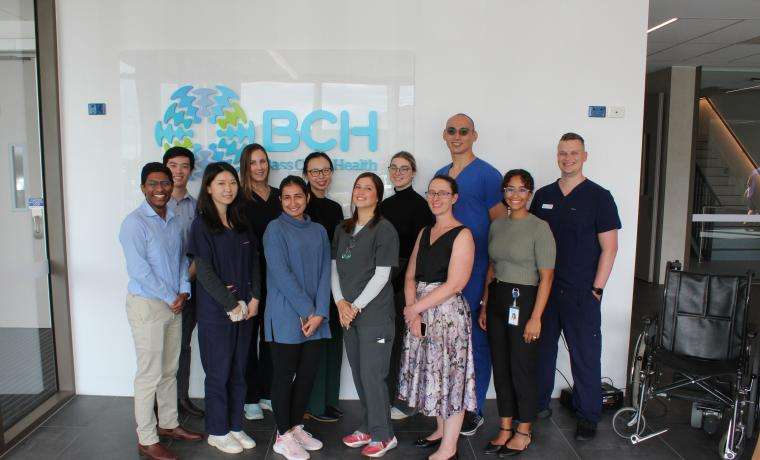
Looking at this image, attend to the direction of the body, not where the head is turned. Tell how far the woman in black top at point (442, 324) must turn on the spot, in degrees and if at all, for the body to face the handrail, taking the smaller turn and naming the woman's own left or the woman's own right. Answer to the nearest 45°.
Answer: approximately 180°

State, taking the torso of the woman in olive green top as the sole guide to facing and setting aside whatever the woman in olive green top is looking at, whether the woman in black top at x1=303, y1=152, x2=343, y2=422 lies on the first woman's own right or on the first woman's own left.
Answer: on the first woman's own right

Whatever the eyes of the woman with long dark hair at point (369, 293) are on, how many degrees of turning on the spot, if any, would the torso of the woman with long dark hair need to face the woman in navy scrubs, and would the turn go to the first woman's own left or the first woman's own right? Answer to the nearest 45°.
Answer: approximately 45° to the first woman's own right

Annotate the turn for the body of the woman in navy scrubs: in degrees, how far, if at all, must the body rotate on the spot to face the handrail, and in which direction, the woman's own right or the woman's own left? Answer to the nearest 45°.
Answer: approximately 90° to the woman's own left

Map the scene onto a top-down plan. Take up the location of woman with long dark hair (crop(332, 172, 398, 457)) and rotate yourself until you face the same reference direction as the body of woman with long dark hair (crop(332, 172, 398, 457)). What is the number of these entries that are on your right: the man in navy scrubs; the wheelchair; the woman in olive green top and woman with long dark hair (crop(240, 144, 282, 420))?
1

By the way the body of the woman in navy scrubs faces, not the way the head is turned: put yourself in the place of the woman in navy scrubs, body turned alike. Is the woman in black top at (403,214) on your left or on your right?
on your left

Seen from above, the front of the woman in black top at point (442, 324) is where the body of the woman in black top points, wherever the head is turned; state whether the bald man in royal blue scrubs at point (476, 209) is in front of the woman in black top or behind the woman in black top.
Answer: behind

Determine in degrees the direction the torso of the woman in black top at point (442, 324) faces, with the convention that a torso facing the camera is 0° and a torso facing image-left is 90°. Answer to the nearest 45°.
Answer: approximately 45°

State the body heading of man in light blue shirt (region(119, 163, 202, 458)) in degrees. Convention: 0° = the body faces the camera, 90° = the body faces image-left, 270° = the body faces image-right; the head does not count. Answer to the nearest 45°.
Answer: approximately 315°

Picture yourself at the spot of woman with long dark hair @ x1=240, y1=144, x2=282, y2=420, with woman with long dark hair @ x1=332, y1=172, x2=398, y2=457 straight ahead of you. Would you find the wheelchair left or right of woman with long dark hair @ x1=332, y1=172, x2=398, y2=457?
left

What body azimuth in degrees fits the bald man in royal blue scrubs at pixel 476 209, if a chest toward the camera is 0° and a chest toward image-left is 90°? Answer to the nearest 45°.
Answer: approximately 45°
